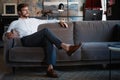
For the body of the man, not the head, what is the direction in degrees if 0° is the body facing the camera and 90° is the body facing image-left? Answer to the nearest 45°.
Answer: approximately 315°

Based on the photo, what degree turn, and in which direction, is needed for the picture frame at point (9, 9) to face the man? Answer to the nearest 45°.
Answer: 0° — it already faces them

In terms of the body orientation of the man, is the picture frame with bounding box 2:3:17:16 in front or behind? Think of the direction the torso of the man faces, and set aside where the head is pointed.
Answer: behind
